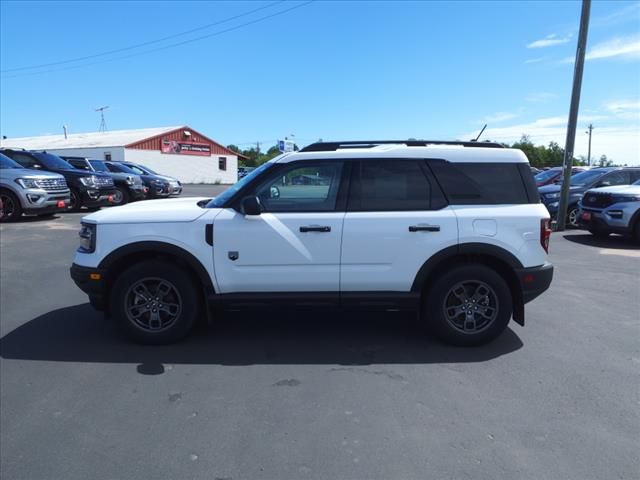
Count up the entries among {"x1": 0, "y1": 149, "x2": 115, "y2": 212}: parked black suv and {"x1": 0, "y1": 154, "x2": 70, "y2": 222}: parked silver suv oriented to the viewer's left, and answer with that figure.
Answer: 0

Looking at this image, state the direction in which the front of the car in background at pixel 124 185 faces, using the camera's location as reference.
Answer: facing the viewer and to the right of the viewer

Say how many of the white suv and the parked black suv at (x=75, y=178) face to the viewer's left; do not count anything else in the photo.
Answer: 1

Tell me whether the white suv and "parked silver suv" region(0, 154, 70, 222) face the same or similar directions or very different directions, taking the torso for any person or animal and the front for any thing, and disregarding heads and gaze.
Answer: very different directions

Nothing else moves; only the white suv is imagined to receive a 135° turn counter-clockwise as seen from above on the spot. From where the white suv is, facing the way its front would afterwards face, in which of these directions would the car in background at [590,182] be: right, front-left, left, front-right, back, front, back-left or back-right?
left

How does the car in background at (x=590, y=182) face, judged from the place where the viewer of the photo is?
facing the viewer and to the left of the viewer

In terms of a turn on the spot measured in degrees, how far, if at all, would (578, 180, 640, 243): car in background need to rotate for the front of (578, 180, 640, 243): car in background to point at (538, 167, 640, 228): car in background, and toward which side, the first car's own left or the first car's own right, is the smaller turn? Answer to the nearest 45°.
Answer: approximately 135° to the first car's own right

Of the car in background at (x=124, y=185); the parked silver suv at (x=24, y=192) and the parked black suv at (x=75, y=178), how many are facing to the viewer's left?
0

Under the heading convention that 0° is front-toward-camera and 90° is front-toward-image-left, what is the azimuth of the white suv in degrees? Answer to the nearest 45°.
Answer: approximately 90°

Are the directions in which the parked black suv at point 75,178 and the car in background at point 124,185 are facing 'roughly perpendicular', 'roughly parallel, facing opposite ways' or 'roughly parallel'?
roughly parallel

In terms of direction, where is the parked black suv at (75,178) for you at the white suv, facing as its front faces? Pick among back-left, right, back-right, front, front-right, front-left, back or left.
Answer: front-right

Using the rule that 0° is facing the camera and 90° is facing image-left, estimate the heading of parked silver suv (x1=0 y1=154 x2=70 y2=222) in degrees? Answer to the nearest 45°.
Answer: approximately 315°
